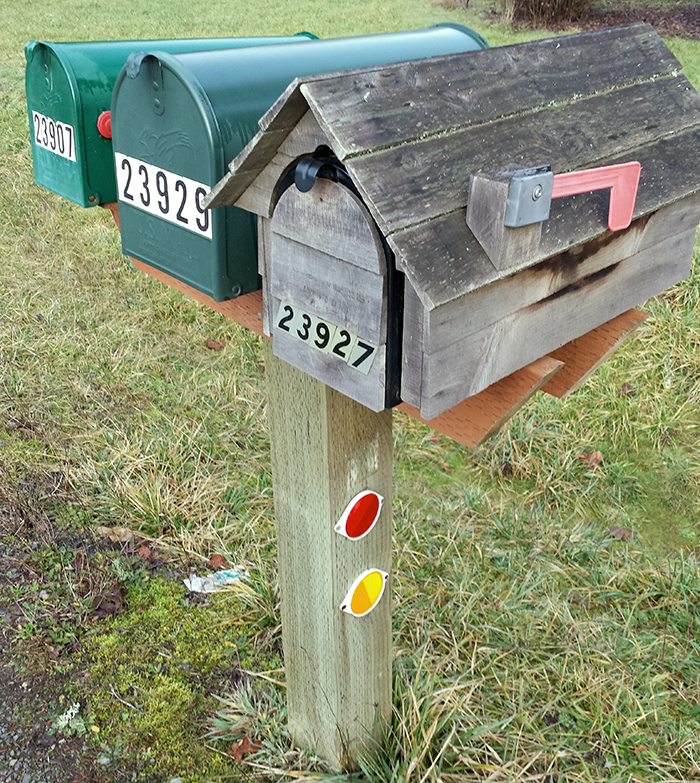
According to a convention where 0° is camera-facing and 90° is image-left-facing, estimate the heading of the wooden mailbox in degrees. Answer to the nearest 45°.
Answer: approximately 45°

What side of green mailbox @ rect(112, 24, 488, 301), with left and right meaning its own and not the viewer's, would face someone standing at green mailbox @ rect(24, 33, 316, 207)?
right

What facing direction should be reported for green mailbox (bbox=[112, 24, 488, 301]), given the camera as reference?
facing the viewer and to the left of the viewer

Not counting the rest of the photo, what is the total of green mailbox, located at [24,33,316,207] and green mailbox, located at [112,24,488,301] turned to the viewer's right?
0

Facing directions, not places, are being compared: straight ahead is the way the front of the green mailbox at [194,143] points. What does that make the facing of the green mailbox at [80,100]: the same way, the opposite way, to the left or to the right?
the same way

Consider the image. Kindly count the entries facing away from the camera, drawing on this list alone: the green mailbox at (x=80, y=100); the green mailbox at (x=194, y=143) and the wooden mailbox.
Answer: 0

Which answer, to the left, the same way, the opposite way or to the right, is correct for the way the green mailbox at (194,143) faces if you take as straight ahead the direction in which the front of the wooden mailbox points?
the same way

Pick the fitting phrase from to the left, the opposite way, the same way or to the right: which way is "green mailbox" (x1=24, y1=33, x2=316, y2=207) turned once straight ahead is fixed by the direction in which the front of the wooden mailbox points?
the same way

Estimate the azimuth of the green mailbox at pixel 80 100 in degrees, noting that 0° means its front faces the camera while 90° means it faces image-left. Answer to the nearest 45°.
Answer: approximately 45°

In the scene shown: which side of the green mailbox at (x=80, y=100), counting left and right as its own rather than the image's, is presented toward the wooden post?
left
